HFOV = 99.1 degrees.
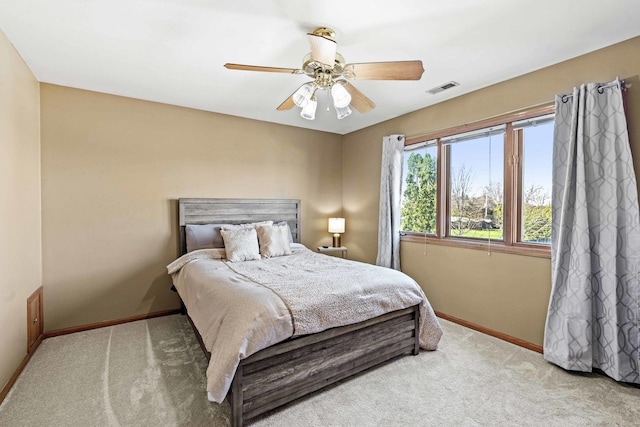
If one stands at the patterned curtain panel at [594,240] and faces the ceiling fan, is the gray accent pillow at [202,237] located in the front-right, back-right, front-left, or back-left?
front-right

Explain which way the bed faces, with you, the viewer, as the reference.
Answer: facing the viewer and to the right of the viewer

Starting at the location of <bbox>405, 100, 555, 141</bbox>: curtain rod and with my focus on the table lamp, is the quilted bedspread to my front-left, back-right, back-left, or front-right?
front-left

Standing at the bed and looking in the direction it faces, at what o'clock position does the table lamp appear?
The table lamp is roughly at 8 o'clock from the bed.

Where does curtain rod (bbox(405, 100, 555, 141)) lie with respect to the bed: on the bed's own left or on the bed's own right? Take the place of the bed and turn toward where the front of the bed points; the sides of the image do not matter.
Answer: on the bed's own left

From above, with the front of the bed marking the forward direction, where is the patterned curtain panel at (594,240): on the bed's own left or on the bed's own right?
on the bed's own left

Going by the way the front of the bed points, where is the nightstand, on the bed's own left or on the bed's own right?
on the bed's own left

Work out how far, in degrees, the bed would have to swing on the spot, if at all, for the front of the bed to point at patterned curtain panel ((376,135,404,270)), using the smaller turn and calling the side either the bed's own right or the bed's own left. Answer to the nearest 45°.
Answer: approximately 90° to the bed's own left
